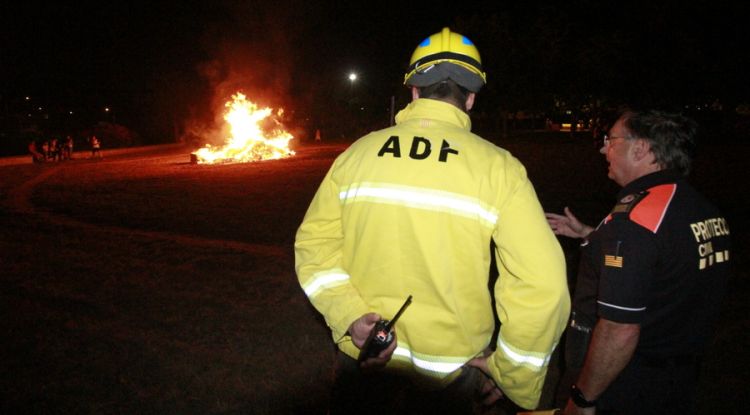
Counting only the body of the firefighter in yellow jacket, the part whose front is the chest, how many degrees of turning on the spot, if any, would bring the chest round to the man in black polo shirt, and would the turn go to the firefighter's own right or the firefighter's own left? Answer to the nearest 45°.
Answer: approximately 90° to the firefighter's own right

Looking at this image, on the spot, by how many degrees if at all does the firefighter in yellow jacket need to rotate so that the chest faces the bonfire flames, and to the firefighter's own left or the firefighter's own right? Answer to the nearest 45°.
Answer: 0° — they already face it

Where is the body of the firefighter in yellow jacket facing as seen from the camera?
away from the camera

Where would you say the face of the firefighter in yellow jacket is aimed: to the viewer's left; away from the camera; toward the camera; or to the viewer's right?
away from the camera

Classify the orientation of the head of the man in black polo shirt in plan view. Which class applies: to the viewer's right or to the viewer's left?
to the viewer's left
